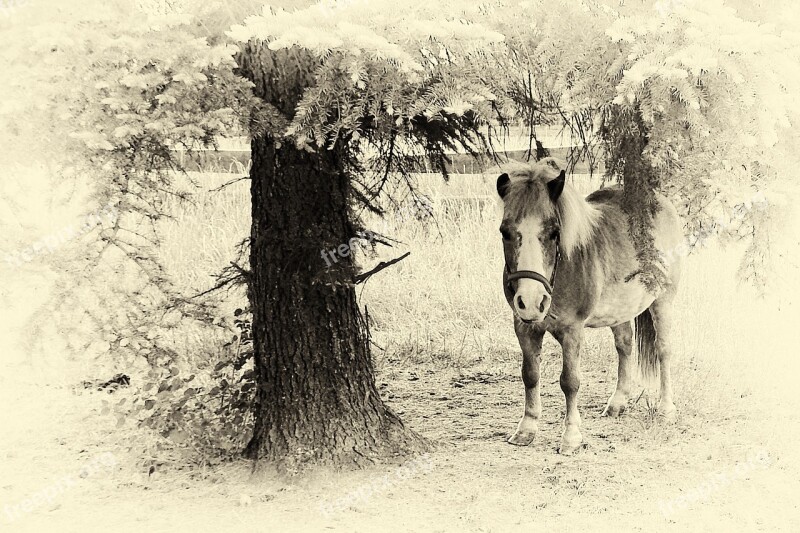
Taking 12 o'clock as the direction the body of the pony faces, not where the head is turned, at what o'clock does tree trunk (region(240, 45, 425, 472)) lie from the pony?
The tree trunk is roughly at 1 o'clock from the pony.

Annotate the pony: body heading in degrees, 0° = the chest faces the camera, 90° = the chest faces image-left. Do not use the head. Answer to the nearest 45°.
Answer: approximately 45°
